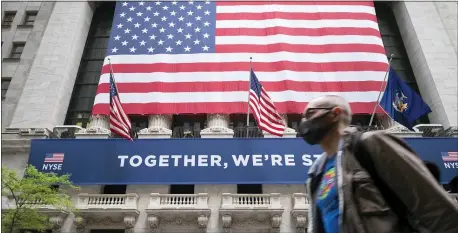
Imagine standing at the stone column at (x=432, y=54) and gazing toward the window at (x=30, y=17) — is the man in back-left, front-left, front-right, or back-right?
front-left

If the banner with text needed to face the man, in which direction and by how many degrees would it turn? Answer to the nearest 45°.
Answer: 0° — it already faces them

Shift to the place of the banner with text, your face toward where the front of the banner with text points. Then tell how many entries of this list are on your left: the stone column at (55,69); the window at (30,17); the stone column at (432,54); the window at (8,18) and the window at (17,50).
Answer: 1

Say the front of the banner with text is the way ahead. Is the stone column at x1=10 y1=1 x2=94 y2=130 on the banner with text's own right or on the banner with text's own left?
on the banner with text's own right

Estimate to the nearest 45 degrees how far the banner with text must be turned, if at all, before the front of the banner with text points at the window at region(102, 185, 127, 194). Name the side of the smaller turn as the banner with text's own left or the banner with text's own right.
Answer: approximately 90° to the banner with text's own right

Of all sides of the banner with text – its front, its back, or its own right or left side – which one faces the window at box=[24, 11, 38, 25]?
right

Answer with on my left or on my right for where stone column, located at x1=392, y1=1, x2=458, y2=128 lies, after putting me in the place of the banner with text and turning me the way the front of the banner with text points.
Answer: on my left

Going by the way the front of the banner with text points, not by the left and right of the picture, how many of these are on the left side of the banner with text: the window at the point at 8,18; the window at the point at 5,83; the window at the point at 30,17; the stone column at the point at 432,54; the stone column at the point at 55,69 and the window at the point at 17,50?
1

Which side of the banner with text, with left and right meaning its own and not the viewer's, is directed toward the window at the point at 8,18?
right

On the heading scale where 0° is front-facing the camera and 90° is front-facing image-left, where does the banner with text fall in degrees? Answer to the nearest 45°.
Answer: approximately 0°

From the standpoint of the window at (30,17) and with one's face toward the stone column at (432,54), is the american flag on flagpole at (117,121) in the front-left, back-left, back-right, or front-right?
front-right

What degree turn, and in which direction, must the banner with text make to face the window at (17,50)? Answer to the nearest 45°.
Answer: approximately 90° to its right
